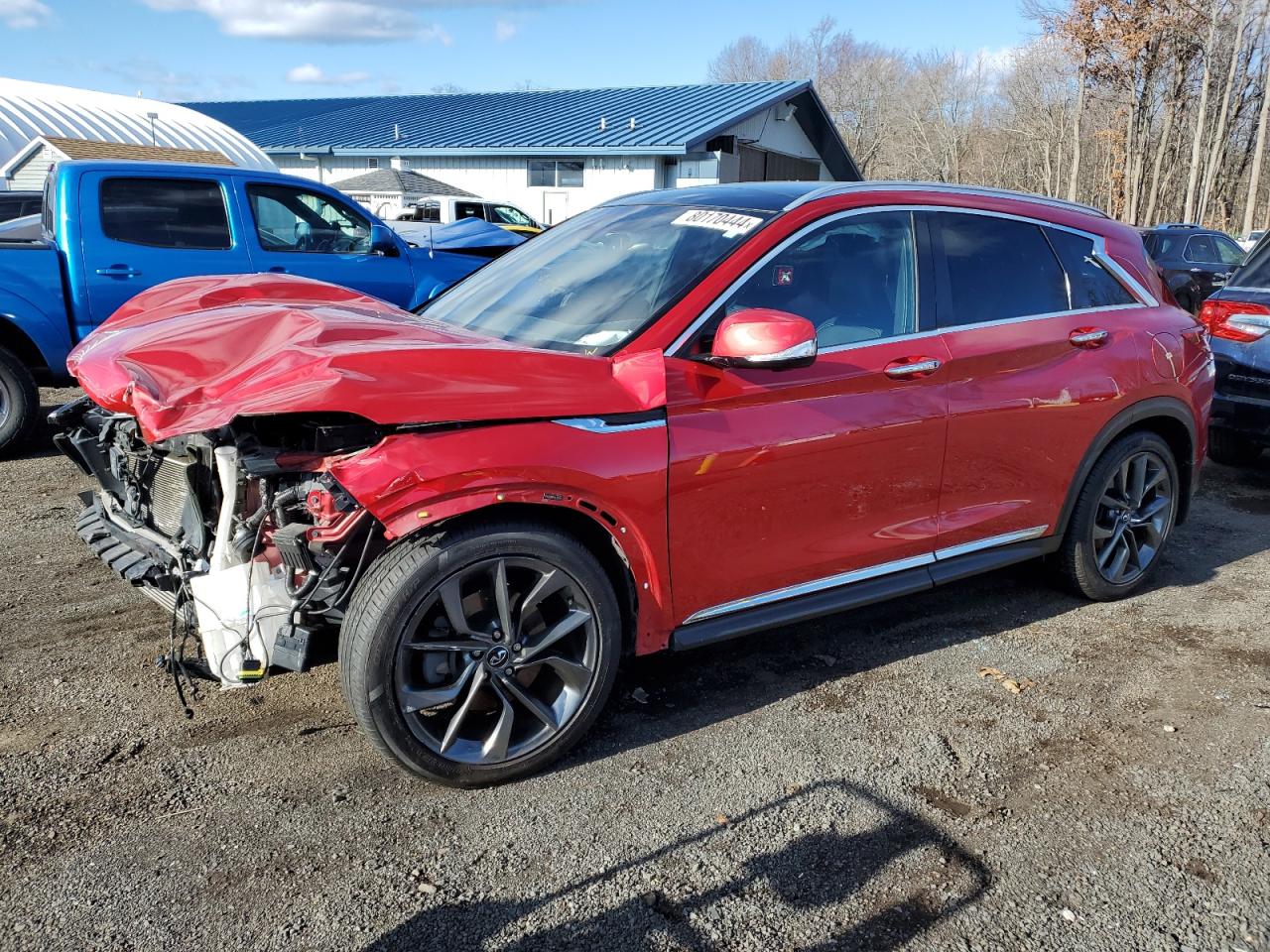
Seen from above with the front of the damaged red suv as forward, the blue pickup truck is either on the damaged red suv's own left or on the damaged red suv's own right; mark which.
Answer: on the damaged red suv's own right

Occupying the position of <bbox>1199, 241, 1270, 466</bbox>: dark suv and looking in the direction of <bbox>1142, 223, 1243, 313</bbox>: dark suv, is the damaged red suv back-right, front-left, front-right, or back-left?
back-left

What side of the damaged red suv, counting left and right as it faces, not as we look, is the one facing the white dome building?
right

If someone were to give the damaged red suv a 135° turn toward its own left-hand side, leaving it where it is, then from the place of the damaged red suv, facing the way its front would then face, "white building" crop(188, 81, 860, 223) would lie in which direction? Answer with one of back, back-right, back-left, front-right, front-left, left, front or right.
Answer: left

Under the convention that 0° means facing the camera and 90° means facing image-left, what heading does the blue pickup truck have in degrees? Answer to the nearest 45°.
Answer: approximately 270°

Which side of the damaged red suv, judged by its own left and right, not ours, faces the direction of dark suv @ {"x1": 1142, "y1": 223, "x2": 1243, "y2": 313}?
back

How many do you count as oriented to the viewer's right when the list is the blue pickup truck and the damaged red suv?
1

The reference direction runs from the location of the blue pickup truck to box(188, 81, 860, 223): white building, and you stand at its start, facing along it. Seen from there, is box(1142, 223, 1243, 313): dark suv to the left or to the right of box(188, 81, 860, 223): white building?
right

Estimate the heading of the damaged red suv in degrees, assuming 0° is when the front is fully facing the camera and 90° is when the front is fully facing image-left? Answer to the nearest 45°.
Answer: approximately 45°

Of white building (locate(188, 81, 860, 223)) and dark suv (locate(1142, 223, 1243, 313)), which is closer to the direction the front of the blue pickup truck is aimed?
the dark suv

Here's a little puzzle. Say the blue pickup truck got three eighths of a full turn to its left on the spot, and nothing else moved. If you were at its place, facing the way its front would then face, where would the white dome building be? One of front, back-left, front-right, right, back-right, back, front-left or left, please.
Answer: front-right

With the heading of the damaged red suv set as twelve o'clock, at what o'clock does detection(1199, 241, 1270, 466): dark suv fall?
The dark suv is roughly at 6 o'clock from the damaged red suv.
